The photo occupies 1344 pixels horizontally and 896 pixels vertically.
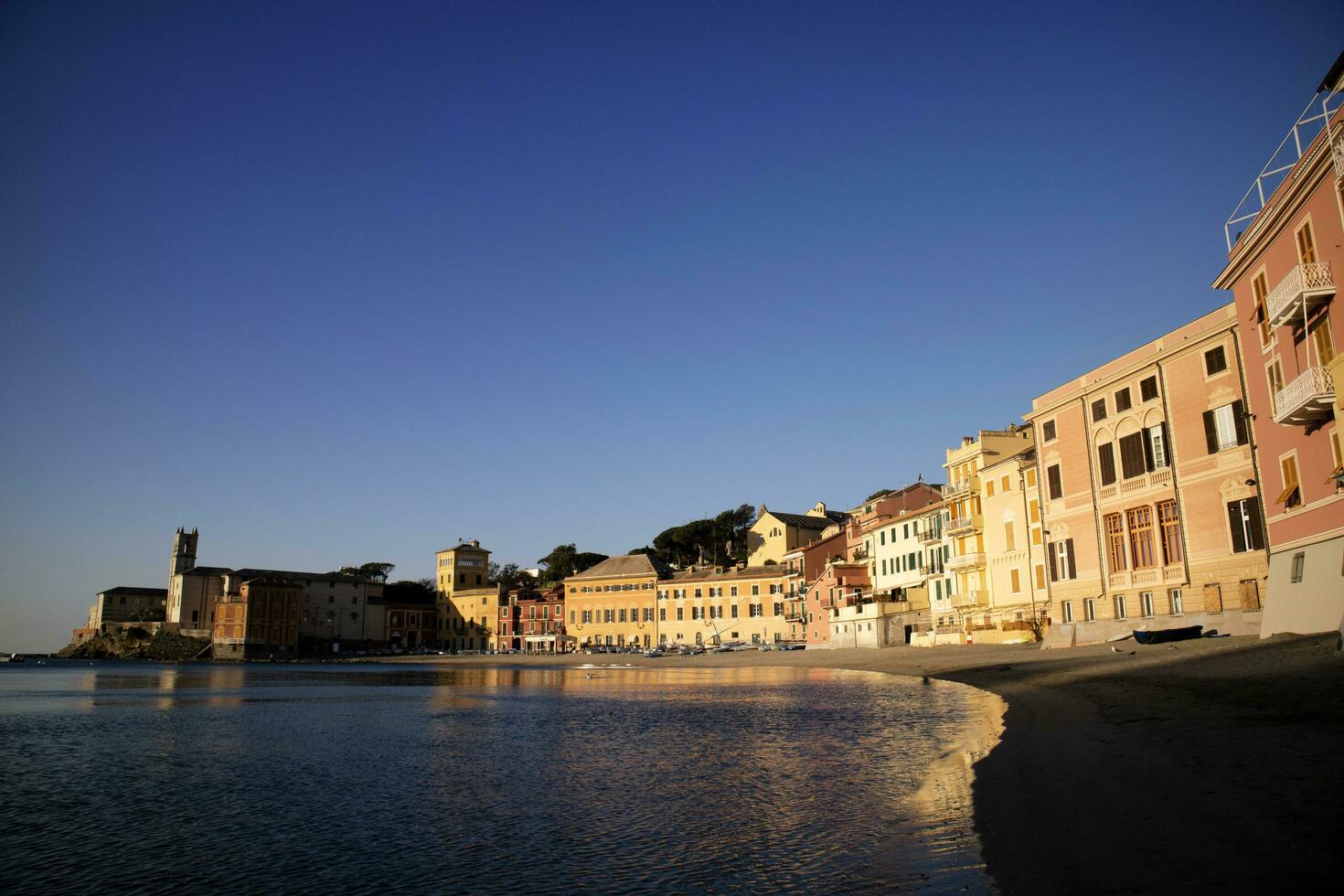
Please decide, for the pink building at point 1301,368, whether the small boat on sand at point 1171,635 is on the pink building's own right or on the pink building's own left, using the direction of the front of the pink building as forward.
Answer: on the pink building's own right

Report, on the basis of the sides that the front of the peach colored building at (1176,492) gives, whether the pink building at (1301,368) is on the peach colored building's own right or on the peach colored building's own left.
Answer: on the peach colored building's own left

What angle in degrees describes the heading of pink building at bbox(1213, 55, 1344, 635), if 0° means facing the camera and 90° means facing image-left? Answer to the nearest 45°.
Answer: approximately 45°
